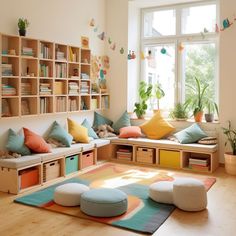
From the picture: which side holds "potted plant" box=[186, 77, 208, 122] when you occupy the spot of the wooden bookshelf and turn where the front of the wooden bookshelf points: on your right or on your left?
on your left

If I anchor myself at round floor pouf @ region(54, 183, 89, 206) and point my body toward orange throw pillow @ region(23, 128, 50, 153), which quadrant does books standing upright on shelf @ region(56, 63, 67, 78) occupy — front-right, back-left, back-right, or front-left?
front-right

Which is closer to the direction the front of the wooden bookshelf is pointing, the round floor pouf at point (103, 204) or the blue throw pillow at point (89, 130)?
the round floor pouf

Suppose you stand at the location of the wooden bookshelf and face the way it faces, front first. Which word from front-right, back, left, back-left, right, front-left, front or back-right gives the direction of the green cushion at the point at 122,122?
left

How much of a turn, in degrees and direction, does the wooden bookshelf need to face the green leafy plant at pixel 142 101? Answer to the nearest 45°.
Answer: approximately 90° to its left

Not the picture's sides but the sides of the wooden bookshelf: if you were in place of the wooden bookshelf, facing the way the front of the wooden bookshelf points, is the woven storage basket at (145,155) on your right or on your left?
on your left

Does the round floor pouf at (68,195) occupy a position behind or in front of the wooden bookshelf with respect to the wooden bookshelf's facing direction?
in front

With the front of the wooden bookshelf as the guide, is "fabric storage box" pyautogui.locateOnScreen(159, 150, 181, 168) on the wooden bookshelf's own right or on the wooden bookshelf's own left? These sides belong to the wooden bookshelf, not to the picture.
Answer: on the wooden bookshelf's own left

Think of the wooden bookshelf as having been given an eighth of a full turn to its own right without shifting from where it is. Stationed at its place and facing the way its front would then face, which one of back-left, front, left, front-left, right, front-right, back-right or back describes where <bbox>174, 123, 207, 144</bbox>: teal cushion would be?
left

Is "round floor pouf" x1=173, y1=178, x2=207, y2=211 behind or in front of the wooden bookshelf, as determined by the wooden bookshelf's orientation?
in front

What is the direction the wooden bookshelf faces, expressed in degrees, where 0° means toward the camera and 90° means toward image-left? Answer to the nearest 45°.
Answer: approximately 315°
